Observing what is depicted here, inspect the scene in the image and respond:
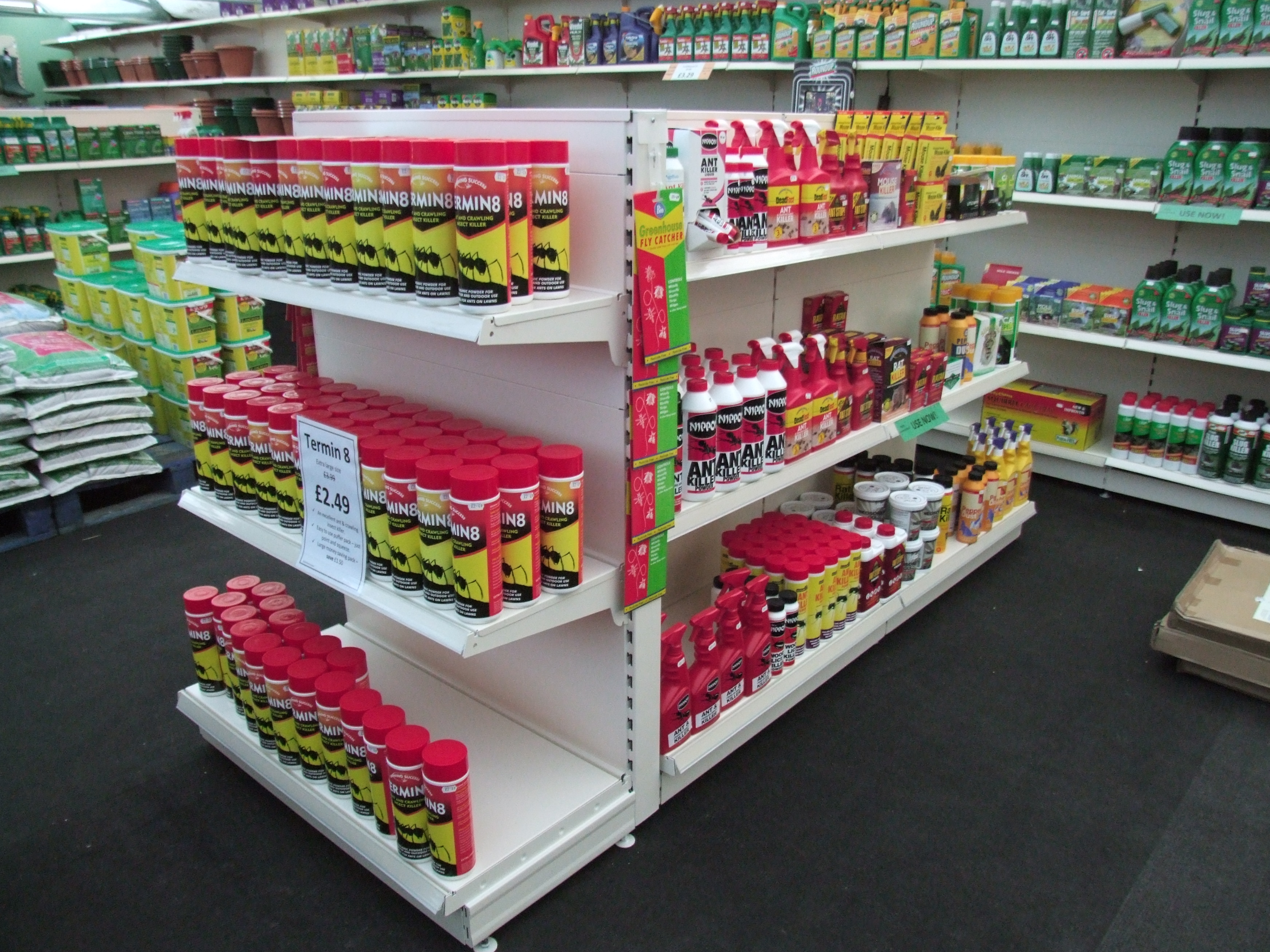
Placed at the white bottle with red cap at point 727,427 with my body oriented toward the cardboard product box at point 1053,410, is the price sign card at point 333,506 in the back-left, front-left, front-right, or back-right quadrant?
back-left

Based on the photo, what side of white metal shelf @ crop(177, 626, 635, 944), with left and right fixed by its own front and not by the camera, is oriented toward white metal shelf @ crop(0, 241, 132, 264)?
right

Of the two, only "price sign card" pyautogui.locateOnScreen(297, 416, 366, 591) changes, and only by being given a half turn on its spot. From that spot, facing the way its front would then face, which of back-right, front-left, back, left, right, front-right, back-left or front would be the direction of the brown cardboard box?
front-right

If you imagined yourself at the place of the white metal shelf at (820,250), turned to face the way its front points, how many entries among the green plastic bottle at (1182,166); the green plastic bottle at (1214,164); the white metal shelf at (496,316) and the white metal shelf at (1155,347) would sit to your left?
3

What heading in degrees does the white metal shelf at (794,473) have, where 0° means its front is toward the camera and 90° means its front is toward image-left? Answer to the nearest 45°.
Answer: approximately 315°

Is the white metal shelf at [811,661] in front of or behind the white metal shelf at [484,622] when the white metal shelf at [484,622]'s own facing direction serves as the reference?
behind

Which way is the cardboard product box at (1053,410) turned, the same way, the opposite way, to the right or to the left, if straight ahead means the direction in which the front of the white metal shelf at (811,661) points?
to the right

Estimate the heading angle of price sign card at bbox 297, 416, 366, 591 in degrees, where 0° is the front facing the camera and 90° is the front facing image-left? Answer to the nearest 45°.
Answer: approximately 45°

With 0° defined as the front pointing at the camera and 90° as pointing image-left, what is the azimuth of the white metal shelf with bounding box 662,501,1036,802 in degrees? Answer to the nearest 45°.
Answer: approximately 315°

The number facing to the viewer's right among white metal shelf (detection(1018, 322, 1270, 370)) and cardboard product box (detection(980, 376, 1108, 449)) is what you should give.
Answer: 0

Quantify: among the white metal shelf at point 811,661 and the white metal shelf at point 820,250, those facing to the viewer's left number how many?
0

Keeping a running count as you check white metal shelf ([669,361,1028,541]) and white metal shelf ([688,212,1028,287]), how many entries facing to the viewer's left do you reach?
0
